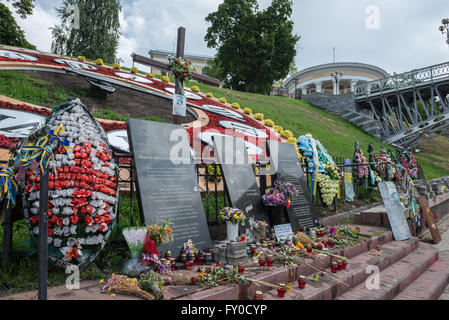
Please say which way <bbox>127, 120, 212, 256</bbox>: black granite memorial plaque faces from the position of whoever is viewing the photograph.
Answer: facing the viewer and to the right of the viewer

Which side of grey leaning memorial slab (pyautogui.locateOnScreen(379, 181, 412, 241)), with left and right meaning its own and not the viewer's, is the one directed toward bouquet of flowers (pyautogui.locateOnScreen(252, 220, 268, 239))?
right

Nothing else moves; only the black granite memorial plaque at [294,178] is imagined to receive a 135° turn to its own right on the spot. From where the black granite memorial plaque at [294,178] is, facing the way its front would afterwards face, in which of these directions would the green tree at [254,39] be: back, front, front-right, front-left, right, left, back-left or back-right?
right

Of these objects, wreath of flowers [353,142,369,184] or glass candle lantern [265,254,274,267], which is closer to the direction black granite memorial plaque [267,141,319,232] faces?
the glass candle lantern

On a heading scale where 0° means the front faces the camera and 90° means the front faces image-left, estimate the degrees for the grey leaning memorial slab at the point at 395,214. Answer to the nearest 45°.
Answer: approximately 315°

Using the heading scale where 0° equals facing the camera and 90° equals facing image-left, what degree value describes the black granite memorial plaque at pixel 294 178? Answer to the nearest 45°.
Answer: approximately 315°

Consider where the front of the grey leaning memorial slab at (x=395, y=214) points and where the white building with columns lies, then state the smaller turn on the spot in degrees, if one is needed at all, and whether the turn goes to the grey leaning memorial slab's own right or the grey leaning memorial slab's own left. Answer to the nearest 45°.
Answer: approximately 135° to the grey leaning memorial slab's own left

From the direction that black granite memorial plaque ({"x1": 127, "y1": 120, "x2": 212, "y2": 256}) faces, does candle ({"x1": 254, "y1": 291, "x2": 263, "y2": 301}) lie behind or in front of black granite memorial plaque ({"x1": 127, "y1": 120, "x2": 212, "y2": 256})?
in front

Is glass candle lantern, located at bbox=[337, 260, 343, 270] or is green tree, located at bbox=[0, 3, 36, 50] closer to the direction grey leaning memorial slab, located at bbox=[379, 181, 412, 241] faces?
the glass candle lantern

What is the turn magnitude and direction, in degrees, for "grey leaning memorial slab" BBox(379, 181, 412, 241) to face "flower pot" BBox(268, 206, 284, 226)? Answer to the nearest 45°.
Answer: approximately 90° to its right

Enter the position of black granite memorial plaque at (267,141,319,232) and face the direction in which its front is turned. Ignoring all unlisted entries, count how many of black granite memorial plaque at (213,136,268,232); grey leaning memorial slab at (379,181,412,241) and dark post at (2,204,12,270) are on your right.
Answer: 2

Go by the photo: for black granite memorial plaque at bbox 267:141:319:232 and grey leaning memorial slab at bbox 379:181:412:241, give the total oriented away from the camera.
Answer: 0
